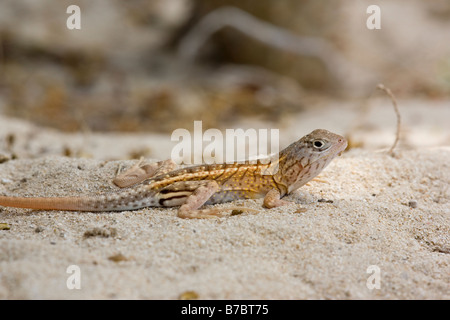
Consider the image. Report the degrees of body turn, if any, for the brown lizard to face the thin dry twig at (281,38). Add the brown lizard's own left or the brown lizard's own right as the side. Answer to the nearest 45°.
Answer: approximately 90° to the brown lizard's own left

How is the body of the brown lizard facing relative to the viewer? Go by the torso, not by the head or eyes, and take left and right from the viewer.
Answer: facing to the right of the viewer
